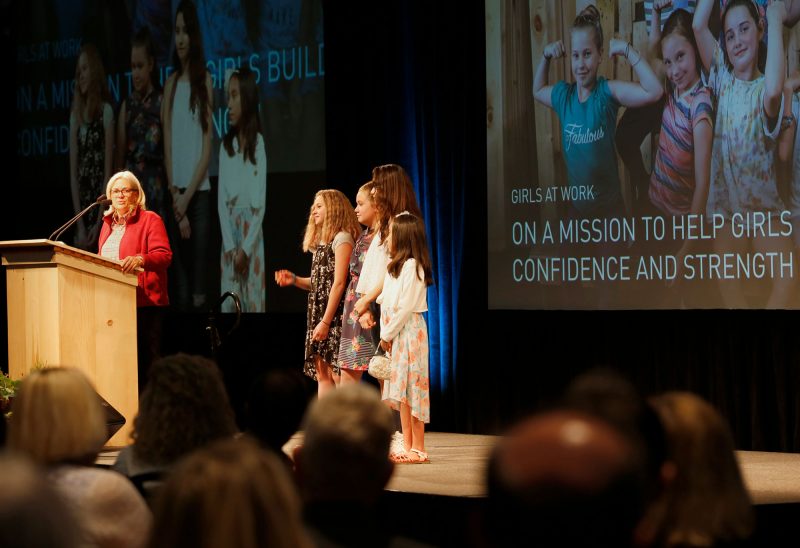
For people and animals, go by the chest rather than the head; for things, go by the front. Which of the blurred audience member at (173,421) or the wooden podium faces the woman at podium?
the blurred audience member

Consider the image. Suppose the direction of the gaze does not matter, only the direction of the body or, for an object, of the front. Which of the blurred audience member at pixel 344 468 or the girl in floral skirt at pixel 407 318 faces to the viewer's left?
the girl in floral skirt

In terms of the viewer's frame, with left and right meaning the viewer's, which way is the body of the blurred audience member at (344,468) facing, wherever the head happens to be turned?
facing away from the viewer

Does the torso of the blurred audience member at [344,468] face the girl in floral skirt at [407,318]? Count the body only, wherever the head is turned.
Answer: yes

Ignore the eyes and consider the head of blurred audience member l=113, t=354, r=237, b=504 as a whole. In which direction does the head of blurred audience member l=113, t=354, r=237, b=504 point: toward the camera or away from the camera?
away from the camera

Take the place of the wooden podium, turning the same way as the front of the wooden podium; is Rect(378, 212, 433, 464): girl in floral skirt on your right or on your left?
on your left

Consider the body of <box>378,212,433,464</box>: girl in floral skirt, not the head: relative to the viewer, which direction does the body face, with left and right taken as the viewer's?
facing to the left of the viewer

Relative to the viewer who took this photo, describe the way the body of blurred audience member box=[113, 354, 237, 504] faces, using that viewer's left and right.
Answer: facing away from the viewer
